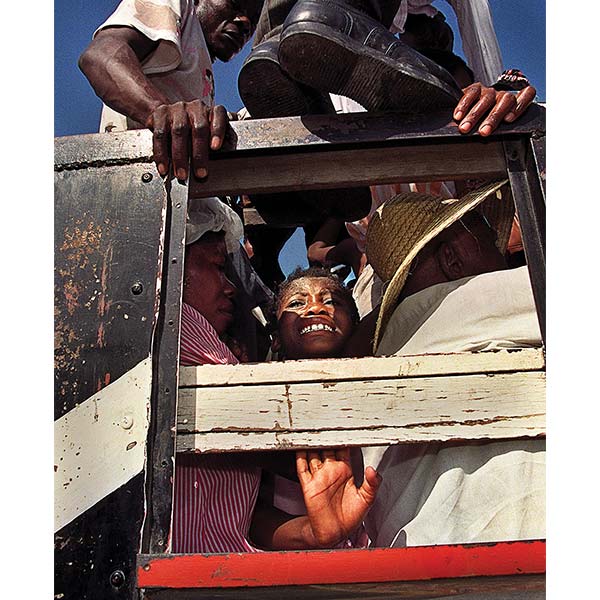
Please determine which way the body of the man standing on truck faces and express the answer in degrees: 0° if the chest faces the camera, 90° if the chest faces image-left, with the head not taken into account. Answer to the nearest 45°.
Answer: approximately 315°

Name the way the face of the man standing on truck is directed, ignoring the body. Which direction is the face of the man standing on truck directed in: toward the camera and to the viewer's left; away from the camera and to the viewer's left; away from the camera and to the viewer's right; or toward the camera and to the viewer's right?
toward the camera and to the viewer's right
